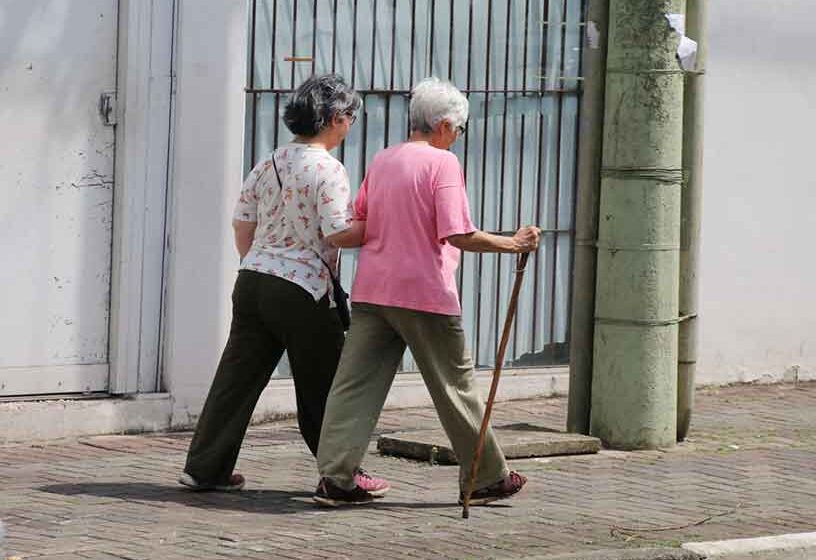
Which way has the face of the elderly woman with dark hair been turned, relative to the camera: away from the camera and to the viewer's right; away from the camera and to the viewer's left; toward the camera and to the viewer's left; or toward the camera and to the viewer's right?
away from the camera and to the viewer's right

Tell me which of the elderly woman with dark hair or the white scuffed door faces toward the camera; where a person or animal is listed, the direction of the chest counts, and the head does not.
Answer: the white scuffed door

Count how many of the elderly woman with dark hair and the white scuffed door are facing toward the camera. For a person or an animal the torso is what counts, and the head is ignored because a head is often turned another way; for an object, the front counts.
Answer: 1

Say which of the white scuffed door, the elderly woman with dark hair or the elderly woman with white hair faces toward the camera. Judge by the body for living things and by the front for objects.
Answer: the white scuffed door

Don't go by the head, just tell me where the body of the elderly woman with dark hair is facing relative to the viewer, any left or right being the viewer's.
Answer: facing away from the viewer and to the right of the viewer

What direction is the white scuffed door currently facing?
toward the camera

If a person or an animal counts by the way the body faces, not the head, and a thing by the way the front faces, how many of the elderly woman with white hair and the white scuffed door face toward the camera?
1

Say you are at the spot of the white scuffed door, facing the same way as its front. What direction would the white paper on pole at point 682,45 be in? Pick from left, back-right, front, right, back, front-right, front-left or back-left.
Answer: left

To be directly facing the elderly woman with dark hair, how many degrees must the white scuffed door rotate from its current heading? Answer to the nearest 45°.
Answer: approximately 45° to its left

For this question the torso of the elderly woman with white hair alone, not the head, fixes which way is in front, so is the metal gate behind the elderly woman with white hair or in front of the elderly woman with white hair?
in front

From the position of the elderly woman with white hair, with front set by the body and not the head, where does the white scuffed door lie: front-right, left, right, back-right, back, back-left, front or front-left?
left

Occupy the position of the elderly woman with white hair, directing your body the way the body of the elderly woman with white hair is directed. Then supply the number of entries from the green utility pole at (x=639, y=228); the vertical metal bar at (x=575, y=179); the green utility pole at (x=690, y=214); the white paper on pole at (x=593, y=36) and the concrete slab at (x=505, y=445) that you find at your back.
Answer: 0

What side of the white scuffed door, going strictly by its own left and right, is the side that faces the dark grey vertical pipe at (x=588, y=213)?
left

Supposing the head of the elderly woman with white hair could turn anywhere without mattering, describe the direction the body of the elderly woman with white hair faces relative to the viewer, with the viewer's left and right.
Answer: facing away from the viewer and to the right of the viewer

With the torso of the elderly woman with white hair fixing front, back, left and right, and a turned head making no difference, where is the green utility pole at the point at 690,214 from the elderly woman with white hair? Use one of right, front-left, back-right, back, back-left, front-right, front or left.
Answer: front

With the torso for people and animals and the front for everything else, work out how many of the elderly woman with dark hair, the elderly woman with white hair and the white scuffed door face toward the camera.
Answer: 1

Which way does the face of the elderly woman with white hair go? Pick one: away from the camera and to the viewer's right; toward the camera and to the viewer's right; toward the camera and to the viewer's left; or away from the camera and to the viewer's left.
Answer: away from the camera and to the viewer's right

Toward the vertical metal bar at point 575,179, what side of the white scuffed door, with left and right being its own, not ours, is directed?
left

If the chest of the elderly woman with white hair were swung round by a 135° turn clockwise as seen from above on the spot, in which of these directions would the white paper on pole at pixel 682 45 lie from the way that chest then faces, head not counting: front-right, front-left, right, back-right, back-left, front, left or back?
back-left

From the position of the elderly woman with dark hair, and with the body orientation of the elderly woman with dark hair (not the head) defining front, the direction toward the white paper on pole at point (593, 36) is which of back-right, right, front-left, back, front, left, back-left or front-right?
front

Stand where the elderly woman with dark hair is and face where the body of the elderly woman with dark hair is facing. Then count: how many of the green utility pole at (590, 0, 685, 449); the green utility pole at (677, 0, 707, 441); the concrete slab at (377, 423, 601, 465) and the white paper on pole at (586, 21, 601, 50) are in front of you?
4

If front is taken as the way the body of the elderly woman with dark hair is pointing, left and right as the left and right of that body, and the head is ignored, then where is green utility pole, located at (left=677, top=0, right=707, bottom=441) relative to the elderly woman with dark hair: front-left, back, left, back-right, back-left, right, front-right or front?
front
